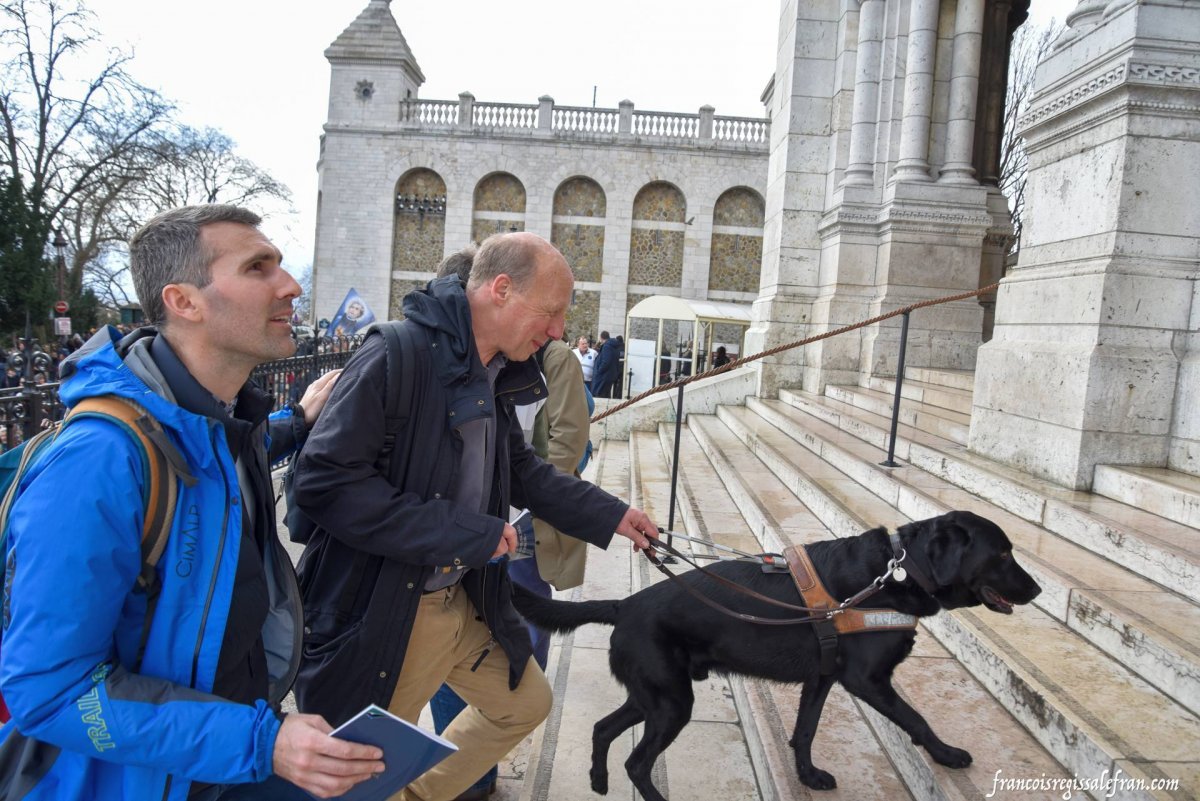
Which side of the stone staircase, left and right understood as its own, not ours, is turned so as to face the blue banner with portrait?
right

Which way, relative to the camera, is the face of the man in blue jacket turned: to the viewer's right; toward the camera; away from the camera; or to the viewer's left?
to the viewer's right

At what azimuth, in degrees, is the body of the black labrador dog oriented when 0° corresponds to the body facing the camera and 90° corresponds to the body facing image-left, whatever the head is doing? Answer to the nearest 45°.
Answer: approximately 270°

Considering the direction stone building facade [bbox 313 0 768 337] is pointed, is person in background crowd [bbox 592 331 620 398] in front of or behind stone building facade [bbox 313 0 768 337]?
in front

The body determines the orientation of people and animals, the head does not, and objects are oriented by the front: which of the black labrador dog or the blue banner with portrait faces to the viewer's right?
the black labrador dog

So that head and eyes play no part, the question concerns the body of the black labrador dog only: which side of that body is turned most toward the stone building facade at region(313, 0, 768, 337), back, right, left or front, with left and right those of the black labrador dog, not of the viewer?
left

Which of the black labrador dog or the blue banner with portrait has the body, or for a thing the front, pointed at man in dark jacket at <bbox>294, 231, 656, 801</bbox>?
the blue banner with portrait

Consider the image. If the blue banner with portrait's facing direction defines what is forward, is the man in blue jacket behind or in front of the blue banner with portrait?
in front

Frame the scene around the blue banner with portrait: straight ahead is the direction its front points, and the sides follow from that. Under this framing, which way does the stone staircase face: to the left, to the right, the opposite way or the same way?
to the right

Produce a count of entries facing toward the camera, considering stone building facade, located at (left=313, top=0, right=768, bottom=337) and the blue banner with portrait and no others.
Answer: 2

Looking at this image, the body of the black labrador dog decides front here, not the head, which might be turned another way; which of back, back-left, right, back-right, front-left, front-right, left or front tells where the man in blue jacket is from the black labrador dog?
back-right

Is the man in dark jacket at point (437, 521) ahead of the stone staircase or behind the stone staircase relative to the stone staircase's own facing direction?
ahead

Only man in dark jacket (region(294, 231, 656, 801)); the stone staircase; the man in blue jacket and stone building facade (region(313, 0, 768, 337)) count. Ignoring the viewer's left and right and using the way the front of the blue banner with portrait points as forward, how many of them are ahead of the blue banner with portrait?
3

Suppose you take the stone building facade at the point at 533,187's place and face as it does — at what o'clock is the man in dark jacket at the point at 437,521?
The man in dark jacket is roughly at 12 o'clock from the stone building facade.

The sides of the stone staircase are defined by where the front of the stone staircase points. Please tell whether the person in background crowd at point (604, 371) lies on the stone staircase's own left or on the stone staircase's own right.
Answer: on the stone staircase's own right

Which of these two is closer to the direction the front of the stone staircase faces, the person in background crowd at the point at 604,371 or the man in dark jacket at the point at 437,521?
the man in dark jacket

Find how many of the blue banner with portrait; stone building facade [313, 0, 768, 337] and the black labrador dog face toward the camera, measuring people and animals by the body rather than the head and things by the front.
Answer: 2
